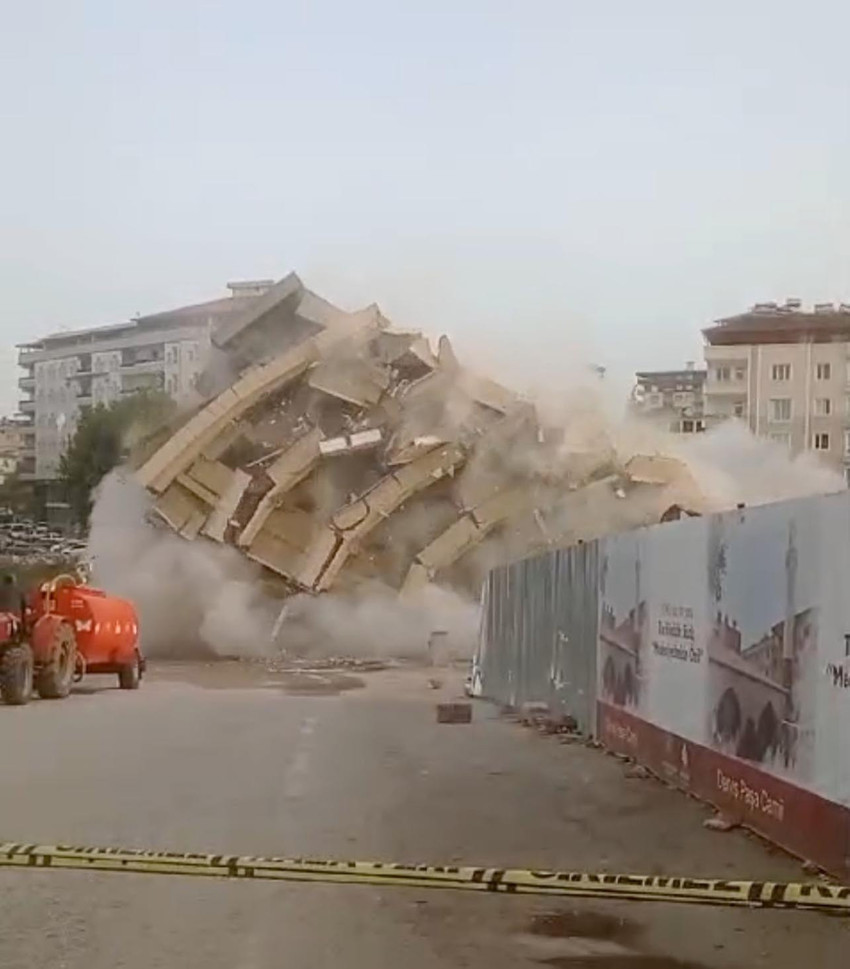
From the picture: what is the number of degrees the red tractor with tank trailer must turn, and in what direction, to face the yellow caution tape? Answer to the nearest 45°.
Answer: approximately 45° to its left

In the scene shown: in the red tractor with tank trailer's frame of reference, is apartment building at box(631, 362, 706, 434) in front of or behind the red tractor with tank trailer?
behind

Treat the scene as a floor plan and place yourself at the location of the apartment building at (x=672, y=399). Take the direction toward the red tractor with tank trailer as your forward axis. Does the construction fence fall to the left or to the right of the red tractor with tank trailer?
left

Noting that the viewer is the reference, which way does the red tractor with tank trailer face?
facing the viewer and to the left of the viewer

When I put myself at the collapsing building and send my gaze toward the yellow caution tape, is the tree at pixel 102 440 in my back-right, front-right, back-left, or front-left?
back-right

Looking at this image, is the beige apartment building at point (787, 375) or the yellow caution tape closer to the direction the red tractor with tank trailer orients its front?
the yellow caution tape

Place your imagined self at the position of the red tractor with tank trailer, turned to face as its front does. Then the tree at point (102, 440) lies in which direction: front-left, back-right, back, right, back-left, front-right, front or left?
back-right

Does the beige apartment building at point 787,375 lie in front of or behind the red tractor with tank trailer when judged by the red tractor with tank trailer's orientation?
behind
